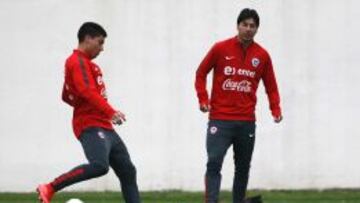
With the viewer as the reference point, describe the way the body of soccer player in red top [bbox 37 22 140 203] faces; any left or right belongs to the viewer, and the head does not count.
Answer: facing to the right of the viewer

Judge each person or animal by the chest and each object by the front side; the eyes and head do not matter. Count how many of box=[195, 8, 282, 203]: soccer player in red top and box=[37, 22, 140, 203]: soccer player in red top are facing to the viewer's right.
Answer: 1

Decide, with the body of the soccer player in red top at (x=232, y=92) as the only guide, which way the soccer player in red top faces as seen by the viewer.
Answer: toward the camera

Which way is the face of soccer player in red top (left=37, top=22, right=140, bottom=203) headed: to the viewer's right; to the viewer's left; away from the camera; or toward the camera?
to the viewer's right

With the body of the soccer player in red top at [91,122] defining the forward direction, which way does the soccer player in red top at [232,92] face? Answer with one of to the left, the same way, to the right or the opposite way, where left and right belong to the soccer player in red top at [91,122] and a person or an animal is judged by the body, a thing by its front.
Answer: to the right

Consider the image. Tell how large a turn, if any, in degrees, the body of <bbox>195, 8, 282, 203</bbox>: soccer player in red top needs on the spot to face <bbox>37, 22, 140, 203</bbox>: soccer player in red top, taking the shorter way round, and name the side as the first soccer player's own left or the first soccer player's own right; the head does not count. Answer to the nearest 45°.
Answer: approximately 45° to the first soccer player's own right
